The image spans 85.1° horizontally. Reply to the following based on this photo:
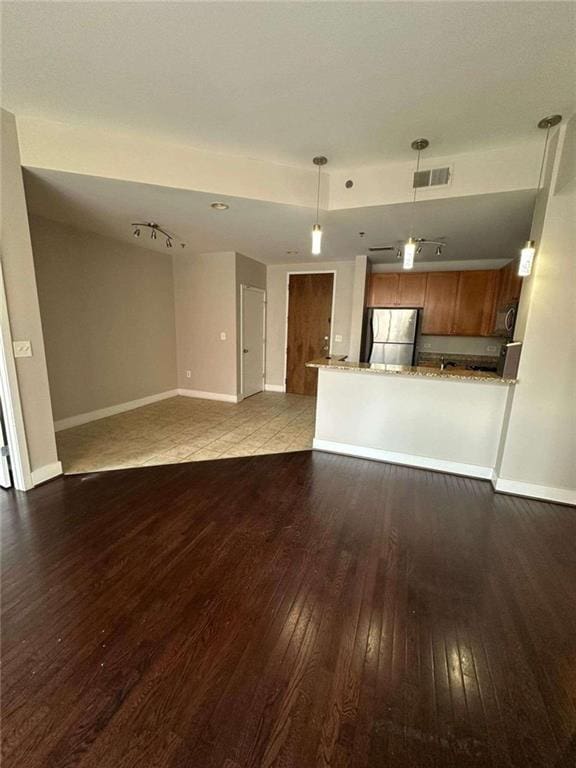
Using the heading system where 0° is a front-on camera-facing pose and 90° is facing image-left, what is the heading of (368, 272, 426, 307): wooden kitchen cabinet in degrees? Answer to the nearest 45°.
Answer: approximately 0°

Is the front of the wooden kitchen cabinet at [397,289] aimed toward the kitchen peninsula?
yes

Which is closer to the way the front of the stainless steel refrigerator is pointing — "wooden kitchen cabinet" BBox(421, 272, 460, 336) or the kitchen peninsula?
the kitchen peninsula

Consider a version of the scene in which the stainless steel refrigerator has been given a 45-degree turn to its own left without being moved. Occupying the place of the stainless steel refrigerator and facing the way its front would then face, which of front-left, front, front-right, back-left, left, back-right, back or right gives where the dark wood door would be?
back-right

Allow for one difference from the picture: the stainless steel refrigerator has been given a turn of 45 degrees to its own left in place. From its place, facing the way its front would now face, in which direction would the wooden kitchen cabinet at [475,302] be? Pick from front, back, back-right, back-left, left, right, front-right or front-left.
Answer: front-left

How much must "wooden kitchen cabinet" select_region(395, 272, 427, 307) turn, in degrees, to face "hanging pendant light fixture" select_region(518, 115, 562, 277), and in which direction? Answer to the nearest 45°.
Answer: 0° — it already faces it

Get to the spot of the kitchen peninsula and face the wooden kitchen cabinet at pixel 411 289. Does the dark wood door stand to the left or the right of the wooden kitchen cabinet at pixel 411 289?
left

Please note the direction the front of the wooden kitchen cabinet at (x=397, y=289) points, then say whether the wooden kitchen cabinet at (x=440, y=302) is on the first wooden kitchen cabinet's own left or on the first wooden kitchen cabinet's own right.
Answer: on the first wooden kitchen cabinet's own left

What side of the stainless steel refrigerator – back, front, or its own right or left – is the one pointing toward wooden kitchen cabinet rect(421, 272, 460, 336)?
left

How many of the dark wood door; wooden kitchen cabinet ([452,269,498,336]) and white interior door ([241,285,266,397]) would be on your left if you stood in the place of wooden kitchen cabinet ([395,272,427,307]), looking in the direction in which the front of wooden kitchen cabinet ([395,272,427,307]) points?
1

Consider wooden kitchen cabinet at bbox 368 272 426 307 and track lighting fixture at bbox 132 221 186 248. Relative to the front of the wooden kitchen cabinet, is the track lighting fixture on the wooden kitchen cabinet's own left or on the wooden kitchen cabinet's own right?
on the wooden kitchen cabinet's own right

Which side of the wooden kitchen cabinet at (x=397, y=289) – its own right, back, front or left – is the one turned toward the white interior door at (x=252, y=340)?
right
